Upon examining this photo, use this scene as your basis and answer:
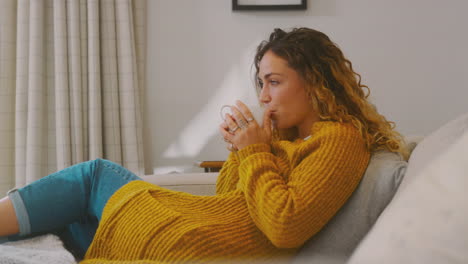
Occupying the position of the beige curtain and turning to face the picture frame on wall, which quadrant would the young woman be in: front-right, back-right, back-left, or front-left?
front-right

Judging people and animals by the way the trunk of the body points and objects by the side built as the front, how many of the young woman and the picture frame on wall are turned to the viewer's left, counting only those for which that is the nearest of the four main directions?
1

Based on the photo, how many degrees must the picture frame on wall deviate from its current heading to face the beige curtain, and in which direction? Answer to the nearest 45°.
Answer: approximately 90° to its right

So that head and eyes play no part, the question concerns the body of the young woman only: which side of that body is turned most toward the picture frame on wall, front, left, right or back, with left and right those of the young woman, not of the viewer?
right

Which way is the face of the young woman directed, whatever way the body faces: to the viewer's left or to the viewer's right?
to the viewer's left

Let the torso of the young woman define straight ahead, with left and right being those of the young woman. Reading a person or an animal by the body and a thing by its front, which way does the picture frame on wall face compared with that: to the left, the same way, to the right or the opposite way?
to the left

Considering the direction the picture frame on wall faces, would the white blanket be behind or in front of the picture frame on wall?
in front

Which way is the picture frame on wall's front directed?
toward the camera

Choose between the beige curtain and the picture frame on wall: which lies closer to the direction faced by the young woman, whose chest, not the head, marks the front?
the beige curtain

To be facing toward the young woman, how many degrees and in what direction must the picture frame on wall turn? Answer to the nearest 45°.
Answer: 0° — it already faces them

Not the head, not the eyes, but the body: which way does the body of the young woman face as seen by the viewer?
to the viewer's left
